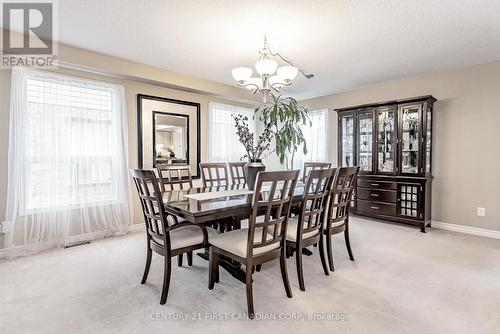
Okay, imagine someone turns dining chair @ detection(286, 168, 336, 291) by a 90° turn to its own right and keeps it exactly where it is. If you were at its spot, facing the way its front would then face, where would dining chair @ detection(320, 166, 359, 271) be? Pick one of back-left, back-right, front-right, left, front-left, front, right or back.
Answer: front

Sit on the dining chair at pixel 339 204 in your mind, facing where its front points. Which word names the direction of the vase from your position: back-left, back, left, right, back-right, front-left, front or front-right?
front-left

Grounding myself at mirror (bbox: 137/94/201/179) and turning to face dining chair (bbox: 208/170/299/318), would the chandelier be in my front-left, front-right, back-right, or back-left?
front-left

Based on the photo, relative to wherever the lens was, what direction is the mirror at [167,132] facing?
facing the viewer and to the right of the viewer

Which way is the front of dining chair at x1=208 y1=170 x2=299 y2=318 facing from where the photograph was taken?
facing away from the viewer and to the left of the viewer

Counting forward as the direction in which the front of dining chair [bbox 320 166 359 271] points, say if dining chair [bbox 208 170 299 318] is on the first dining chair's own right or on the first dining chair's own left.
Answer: on the first dining chair's own left

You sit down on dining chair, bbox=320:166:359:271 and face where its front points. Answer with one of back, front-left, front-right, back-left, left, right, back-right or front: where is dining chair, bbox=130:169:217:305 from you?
left

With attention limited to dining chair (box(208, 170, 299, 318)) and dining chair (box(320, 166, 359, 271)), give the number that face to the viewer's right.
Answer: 0

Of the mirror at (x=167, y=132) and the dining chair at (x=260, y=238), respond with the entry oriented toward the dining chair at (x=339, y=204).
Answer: the mirror

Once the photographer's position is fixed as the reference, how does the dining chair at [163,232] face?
facing away from the viewer and to the right of the viewer

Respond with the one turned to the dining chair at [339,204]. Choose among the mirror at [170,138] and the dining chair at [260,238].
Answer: the mirror

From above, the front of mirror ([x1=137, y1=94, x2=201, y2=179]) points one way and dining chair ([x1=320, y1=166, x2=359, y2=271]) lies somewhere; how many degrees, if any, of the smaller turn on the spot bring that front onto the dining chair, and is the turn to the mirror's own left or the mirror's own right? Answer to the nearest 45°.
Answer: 0° — it already faces it
